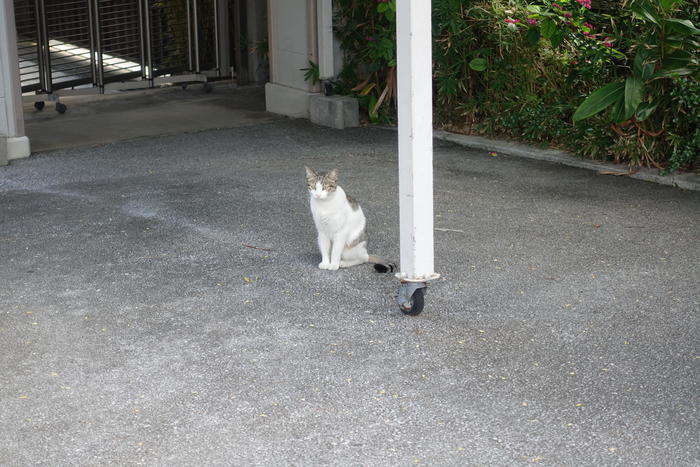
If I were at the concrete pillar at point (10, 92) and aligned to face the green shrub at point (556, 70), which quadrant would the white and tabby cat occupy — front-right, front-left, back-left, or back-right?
front-right

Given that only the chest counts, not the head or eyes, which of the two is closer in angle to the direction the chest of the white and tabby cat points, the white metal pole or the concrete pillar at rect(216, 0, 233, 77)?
the white metal pole

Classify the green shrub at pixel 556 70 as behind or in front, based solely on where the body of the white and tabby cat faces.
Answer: behind

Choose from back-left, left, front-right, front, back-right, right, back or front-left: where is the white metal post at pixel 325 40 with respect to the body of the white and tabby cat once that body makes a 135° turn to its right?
front

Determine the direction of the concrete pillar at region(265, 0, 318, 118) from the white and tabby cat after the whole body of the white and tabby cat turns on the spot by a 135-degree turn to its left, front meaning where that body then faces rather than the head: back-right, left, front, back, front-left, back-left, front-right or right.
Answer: left

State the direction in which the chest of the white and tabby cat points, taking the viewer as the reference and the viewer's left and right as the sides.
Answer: facing the viewer and to the left of the viewer

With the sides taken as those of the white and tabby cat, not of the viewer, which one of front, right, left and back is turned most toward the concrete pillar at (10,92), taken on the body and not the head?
right

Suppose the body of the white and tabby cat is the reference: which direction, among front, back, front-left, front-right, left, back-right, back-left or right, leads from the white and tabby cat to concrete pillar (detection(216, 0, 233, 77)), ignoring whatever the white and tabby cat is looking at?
back-right

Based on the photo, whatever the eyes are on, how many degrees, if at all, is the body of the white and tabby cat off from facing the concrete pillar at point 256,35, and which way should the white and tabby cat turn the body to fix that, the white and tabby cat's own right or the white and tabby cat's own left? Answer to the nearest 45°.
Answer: approximately 135° to the white and tabby cat's own right
